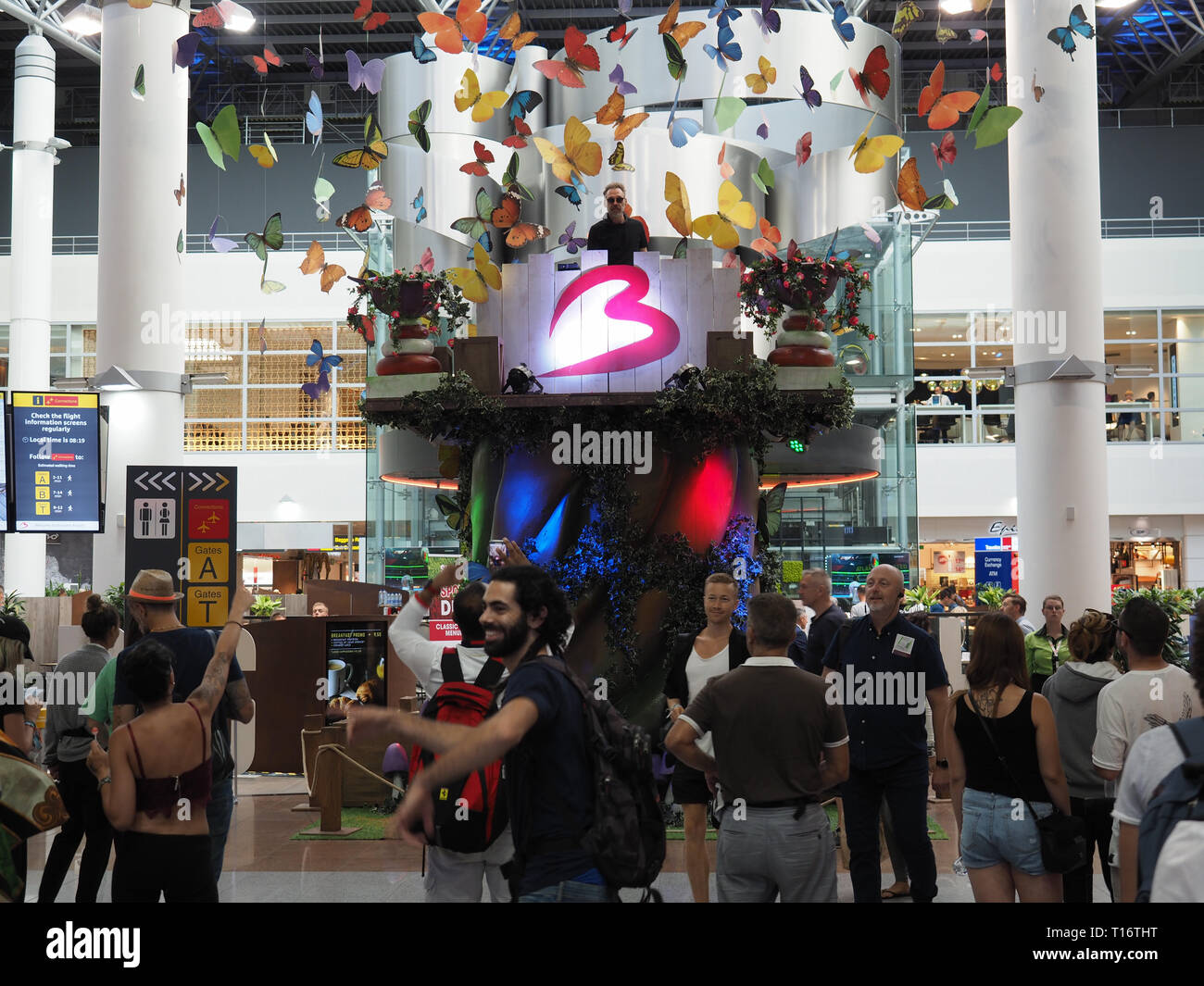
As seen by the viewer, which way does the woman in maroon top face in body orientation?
away from the camera

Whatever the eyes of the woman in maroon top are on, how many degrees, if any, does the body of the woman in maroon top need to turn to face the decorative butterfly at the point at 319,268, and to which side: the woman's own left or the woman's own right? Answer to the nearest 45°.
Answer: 0° — they already face it

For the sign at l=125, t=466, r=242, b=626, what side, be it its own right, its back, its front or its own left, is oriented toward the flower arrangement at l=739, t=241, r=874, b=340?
left

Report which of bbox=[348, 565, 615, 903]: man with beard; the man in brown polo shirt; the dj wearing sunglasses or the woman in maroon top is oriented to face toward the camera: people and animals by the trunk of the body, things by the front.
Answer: the dj wearing sunglasses

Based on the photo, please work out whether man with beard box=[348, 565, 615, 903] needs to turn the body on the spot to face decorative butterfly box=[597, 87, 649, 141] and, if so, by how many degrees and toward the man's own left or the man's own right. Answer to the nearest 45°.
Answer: approximately 90° to the man's own right

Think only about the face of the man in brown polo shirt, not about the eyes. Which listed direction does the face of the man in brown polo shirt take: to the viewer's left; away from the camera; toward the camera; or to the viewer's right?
away from the camera

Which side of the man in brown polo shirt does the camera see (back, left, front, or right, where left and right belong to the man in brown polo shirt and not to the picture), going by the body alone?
back

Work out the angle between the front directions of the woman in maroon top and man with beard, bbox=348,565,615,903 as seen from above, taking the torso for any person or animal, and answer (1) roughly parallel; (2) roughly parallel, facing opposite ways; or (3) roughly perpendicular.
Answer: roughly perpendicular

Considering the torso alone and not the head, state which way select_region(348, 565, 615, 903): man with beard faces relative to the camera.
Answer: to the viewer's left

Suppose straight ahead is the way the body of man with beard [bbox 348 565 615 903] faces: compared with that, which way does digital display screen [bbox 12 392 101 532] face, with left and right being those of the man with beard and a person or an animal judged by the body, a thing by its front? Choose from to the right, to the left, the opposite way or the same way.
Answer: to the left

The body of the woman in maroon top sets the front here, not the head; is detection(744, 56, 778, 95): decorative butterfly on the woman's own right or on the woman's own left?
on the woman's own right

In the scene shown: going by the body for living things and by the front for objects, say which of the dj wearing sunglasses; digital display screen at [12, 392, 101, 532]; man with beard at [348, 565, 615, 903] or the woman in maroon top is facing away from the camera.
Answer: the woman in maroon top

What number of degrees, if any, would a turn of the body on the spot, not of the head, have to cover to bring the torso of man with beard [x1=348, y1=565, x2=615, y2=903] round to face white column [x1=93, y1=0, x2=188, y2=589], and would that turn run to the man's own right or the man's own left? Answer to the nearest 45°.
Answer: approximately 90° to the man's own right

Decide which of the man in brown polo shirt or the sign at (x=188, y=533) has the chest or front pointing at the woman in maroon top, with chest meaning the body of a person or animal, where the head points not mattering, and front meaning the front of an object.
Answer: the sign
